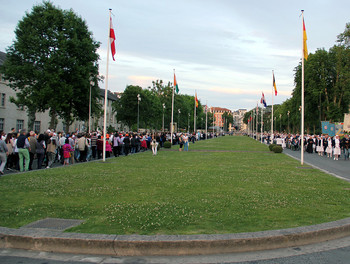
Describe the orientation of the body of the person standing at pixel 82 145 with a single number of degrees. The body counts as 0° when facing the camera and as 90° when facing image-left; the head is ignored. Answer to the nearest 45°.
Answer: approximately 225°

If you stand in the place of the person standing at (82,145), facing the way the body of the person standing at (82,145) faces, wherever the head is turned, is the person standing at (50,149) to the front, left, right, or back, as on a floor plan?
back
